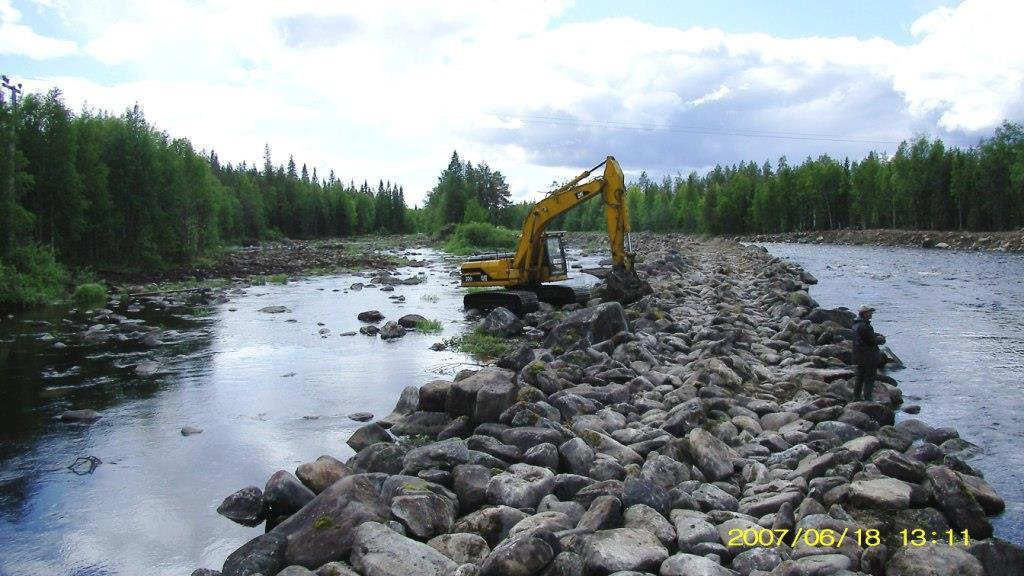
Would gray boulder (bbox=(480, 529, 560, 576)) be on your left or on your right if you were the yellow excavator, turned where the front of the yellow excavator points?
on your right

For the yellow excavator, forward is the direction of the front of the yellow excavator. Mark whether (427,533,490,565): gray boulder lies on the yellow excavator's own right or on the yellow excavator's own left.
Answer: on the yellow excavator's own right

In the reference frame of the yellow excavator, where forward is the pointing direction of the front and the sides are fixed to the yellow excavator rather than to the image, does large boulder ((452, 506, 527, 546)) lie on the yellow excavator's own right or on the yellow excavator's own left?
on the yellow excavator's own right

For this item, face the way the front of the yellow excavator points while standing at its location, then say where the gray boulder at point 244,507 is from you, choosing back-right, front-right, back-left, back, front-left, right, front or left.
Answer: front-right

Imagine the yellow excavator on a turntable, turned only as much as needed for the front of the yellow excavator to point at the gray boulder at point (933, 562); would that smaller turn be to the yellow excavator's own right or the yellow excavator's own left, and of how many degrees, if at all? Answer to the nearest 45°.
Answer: approximately 45° to the yellow excavator's own right

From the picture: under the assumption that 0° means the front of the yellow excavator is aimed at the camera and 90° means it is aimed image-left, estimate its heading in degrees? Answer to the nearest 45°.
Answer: approximately 315°

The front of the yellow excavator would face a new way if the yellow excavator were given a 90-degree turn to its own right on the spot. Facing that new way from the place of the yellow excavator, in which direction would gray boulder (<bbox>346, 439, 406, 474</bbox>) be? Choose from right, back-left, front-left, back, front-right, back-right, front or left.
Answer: front-left

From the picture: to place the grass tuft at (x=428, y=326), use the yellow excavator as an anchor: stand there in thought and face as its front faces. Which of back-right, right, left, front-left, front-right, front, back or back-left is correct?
right

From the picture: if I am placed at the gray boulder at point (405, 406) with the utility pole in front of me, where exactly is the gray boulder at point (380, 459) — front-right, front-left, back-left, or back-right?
back-left

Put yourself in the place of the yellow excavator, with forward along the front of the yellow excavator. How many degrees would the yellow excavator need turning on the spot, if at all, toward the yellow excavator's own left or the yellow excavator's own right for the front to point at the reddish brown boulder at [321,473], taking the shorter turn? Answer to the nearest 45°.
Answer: approximately 45° to the yellow excavator's own right

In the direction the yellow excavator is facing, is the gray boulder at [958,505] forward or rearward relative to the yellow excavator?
forward

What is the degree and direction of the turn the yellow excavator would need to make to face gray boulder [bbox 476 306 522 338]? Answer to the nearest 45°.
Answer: approximately 45° to its right

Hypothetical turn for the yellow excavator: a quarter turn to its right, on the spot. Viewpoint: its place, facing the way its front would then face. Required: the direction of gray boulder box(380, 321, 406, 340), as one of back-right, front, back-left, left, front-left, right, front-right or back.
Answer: front

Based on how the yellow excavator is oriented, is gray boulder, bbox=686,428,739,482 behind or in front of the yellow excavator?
in front

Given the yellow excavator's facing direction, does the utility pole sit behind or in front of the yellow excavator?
behind
